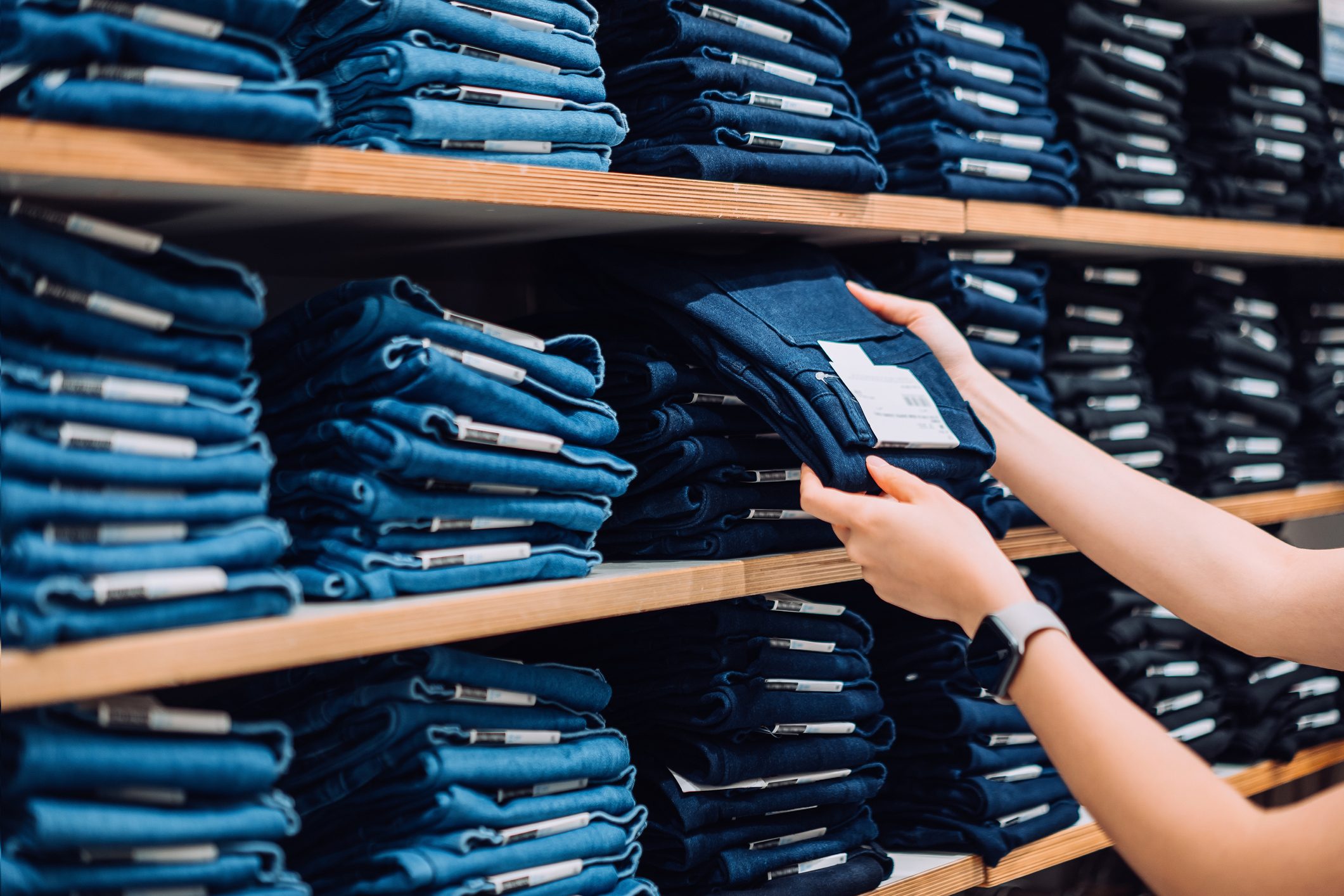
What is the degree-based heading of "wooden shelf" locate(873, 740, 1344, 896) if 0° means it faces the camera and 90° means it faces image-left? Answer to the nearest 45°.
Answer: approximately 315°

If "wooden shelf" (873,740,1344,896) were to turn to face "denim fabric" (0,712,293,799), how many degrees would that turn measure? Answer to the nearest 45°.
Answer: approximately 90° to its right
